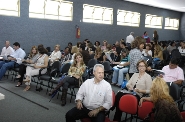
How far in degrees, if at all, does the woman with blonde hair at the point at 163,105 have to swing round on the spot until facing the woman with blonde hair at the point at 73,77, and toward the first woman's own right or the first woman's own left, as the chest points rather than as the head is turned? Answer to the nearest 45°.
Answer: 0° — they already face them

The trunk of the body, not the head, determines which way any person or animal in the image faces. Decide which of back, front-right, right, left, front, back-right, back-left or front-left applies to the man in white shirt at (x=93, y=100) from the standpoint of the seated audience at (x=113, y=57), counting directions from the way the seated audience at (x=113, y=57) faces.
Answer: front-left

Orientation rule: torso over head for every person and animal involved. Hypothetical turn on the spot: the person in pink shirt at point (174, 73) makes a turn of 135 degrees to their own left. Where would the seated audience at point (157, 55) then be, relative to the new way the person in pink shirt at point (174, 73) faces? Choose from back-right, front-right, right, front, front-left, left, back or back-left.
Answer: left

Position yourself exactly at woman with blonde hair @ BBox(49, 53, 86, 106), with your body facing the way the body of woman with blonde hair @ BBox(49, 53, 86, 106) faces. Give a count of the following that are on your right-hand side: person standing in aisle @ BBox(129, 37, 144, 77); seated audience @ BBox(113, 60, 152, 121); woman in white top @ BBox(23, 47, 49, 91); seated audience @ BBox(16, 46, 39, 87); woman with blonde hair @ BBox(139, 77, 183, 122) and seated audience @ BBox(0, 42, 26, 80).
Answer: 3

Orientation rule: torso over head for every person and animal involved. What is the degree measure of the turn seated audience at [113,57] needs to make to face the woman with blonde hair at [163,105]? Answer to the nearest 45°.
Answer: approximately 45° to their left

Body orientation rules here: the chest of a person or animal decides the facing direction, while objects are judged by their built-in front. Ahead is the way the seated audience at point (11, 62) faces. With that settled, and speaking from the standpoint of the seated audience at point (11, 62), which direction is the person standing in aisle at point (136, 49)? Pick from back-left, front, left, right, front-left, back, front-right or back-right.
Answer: back-left

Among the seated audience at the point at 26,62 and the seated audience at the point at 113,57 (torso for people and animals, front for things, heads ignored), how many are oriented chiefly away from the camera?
0

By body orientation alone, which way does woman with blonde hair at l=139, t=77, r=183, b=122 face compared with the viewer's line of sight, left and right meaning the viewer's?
facing away from the viewer and to the left of the viewer
